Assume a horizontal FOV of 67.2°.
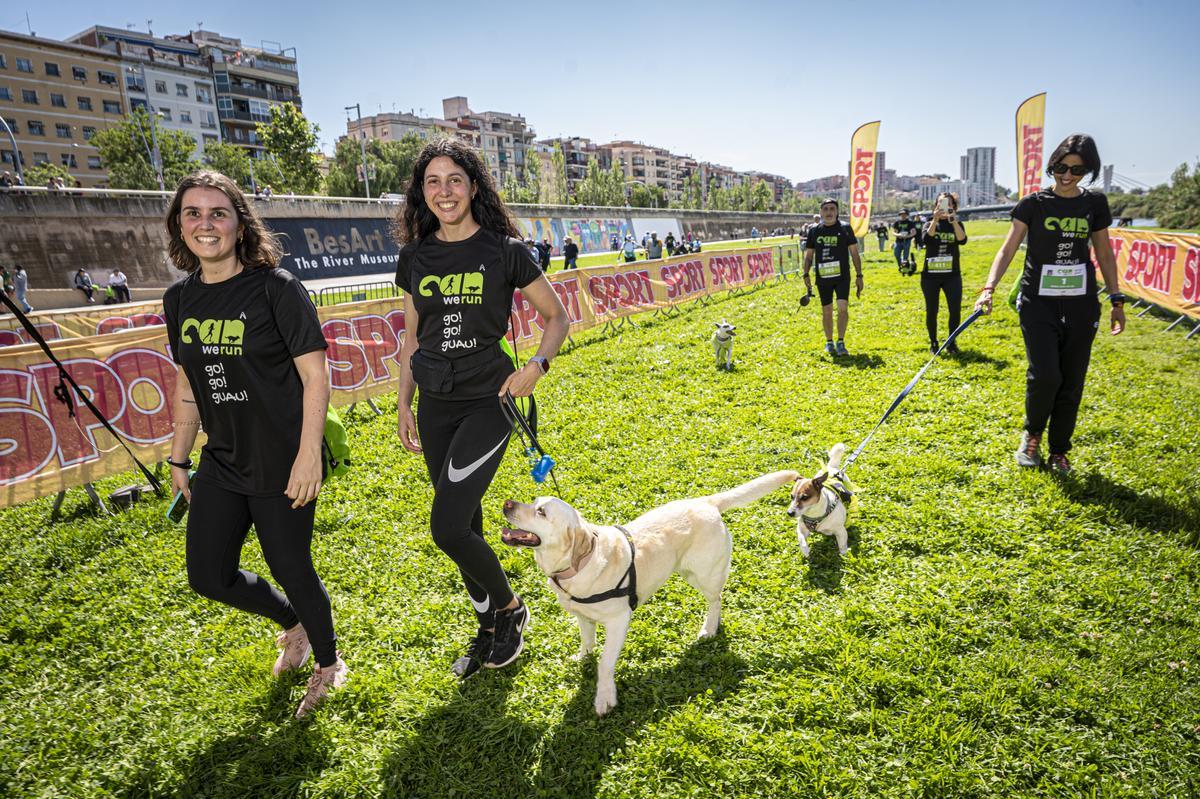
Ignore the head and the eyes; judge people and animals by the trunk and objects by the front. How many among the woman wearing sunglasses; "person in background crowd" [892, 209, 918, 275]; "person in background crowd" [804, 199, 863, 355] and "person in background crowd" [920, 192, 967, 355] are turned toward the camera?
4

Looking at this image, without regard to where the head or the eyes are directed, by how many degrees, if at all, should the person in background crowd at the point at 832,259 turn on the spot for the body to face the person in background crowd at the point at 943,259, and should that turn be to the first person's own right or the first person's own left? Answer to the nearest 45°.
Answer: approximately 90° to the first person's own left

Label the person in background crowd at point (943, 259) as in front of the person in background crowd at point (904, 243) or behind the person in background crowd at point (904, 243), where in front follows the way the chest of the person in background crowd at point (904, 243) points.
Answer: in front

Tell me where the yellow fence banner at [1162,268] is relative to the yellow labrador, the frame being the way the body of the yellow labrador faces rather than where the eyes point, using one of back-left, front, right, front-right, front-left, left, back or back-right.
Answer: back

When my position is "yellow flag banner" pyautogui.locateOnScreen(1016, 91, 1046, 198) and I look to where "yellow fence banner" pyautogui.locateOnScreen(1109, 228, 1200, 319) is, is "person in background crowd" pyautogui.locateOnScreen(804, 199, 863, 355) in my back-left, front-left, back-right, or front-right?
front-right

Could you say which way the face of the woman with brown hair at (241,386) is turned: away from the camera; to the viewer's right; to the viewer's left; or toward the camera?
toward the camera

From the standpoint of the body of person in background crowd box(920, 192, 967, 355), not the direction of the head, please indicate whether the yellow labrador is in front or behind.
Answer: in front

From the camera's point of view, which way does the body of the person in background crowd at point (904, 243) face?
toward the camera

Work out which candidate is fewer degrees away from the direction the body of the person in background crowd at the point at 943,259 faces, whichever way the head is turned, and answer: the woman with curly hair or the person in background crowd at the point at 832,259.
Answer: the woman with curly hair

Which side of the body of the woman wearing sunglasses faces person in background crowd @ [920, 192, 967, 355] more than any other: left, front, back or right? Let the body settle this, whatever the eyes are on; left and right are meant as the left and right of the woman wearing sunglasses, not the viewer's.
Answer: back

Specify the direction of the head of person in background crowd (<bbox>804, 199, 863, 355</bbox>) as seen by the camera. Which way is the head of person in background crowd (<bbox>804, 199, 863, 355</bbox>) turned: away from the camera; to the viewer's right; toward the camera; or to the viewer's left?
toward the camera

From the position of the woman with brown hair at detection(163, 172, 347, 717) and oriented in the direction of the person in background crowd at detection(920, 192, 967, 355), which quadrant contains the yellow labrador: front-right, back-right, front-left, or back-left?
front-right

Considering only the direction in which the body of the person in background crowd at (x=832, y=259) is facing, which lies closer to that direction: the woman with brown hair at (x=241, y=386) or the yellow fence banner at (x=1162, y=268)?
the woman with brown hair

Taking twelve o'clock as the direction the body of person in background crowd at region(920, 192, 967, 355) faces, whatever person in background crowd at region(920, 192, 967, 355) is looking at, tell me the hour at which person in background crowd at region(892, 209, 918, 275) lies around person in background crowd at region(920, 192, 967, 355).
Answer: person in background crowd at region(892, 209, 918, 275) is roughly at 6 o'clock from person in background crowd at region(920, 192, 967, 355).

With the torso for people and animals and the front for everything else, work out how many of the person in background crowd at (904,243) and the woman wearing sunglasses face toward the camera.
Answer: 2

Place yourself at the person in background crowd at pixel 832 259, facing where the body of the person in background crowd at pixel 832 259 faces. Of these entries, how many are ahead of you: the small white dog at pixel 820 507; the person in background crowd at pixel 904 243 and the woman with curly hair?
2

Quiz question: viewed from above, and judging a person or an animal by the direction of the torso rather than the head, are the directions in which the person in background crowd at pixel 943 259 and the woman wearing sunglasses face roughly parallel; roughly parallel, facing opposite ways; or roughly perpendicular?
roughly parallel

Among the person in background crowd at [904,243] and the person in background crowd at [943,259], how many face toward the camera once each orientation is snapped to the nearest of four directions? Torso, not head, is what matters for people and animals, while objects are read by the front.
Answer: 2

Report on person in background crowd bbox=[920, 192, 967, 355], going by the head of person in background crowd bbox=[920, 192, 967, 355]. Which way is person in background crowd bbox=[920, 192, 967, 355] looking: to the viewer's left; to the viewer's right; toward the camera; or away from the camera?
toward the camera

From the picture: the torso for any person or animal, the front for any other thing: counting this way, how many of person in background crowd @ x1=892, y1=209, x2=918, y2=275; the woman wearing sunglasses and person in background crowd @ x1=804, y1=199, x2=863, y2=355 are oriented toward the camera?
3

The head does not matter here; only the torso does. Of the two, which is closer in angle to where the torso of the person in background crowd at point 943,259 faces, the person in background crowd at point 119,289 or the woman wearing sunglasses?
the woman wearing sunglasses

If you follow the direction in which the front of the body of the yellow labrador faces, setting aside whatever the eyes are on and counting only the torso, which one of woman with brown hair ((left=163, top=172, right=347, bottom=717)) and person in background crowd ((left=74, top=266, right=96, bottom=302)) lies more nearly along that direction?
the woman with brown hair

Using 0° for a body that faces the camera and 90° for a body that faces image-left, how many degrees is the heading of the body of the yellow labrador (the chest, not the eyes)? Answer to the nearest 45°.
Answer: approximately 45°
